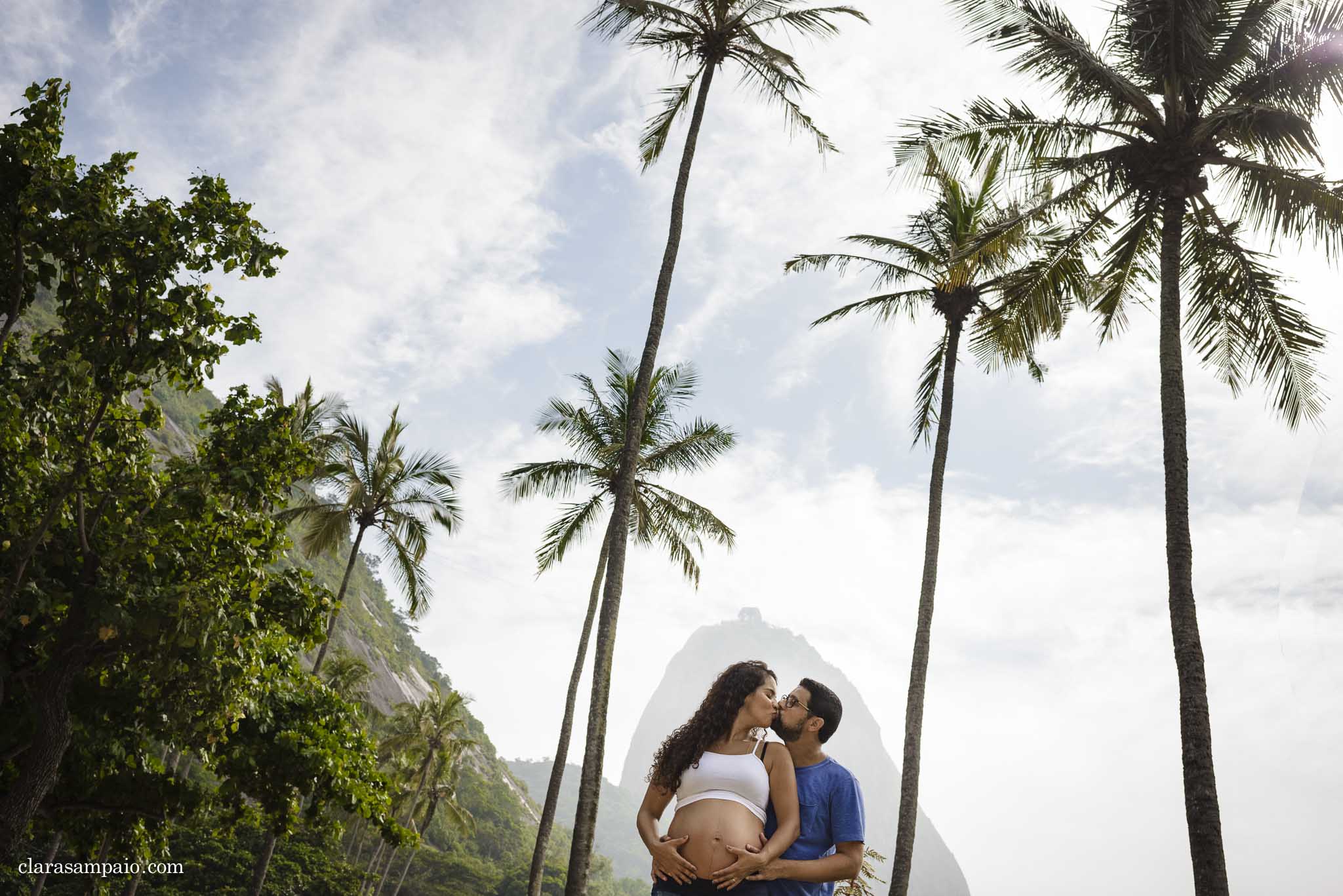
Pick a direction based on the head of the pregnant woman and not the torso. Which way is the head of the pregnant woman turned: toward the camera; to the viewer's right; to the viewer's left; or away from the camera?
to the viewer's right

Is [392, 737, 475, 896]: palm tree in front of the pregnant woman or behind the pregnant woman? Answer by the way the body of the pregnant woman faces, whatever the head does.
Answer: behind

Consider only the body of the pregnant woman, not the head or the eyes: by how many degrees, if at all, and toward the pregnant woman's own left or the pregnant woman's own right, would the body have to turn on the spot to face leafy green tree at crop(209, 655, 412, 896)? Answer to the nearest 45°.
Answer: approximately 135° to the pregnant woman's own right

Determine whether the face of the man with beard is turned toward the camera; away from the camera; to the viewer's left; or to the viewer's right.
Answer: to the viewer's left

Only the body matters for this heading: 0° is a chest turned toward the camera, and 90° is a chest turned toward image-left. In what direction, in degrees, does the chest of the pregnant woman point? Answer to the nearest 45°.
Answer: approximately 0°

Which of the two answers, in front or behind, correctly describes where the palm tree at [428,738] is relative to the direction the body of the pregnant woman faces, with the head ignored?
behind
